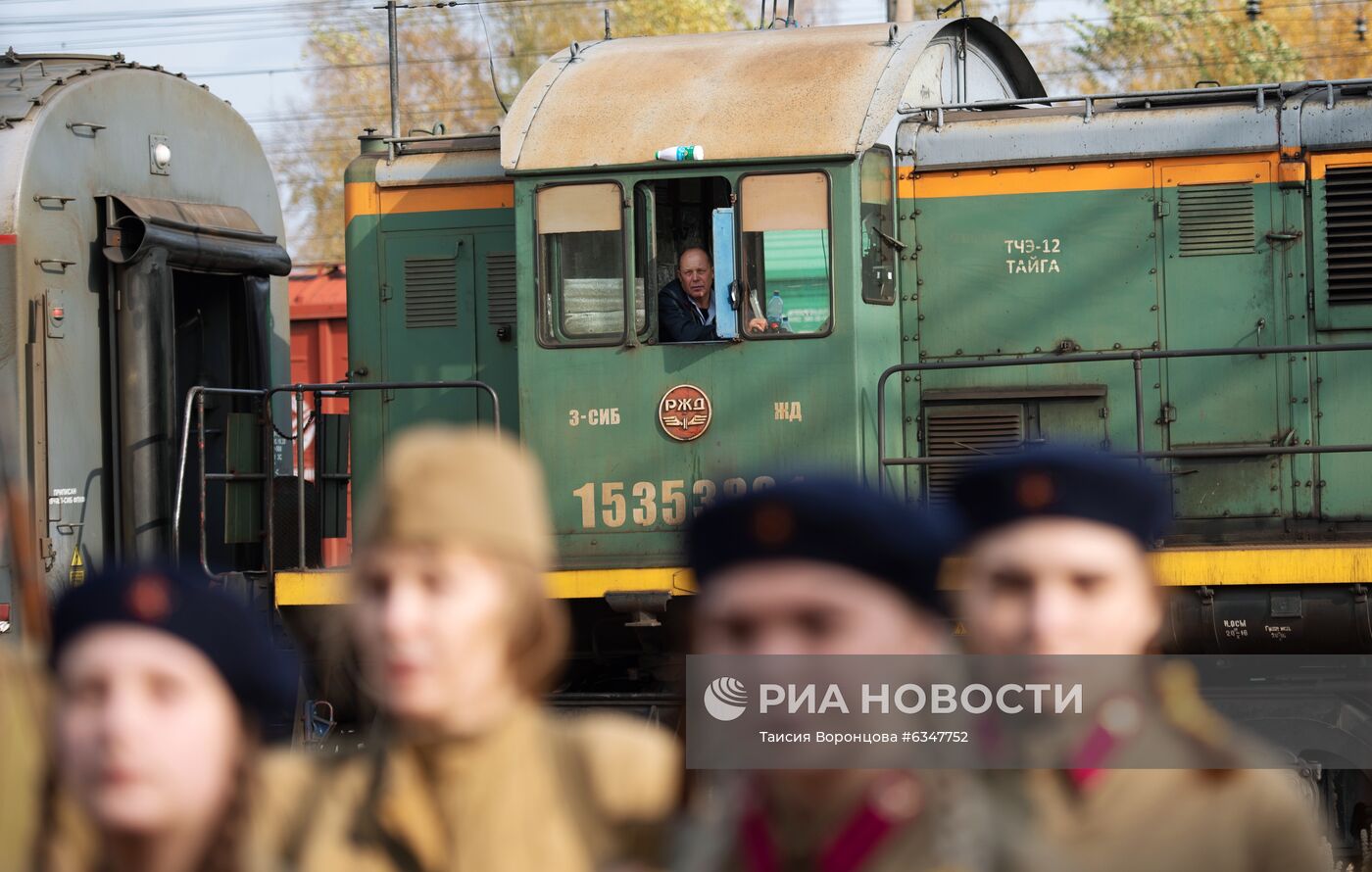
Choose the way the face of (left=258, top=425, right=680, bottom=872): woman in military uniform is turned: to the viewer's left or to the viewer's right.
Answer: to the viewer's left

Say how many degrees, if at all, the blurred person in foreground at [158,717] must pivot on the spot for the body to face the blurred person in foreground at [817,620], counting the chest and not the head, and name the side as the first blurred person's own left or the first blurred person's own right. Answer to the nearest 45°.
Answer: approximately 90° to the first blurred person's own left

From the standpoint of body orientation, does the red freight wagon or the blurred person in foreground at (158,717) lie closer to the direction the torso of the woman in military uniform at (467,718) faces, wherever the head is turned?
the blurred person in foreground

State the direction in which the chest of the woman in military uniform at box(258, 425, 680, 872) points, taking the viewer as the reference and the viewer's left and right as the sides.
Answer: facing the viewer and to the left of the viewer

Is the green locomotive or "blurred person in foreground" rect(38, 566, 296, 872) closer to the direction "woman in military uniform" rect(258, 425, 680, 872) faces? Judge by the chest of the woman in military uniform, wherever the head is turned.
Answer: the blurred person in foreground

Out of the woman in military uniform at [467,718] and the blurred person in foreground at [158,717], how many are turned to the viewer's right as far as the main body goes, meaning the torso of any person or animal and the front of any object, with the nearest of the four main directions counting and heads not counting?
0

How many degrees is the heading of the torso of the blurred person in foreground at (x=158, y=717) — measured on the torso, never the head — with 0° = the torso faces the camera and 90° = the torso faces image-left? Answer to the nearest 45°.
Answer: approximately 45°
